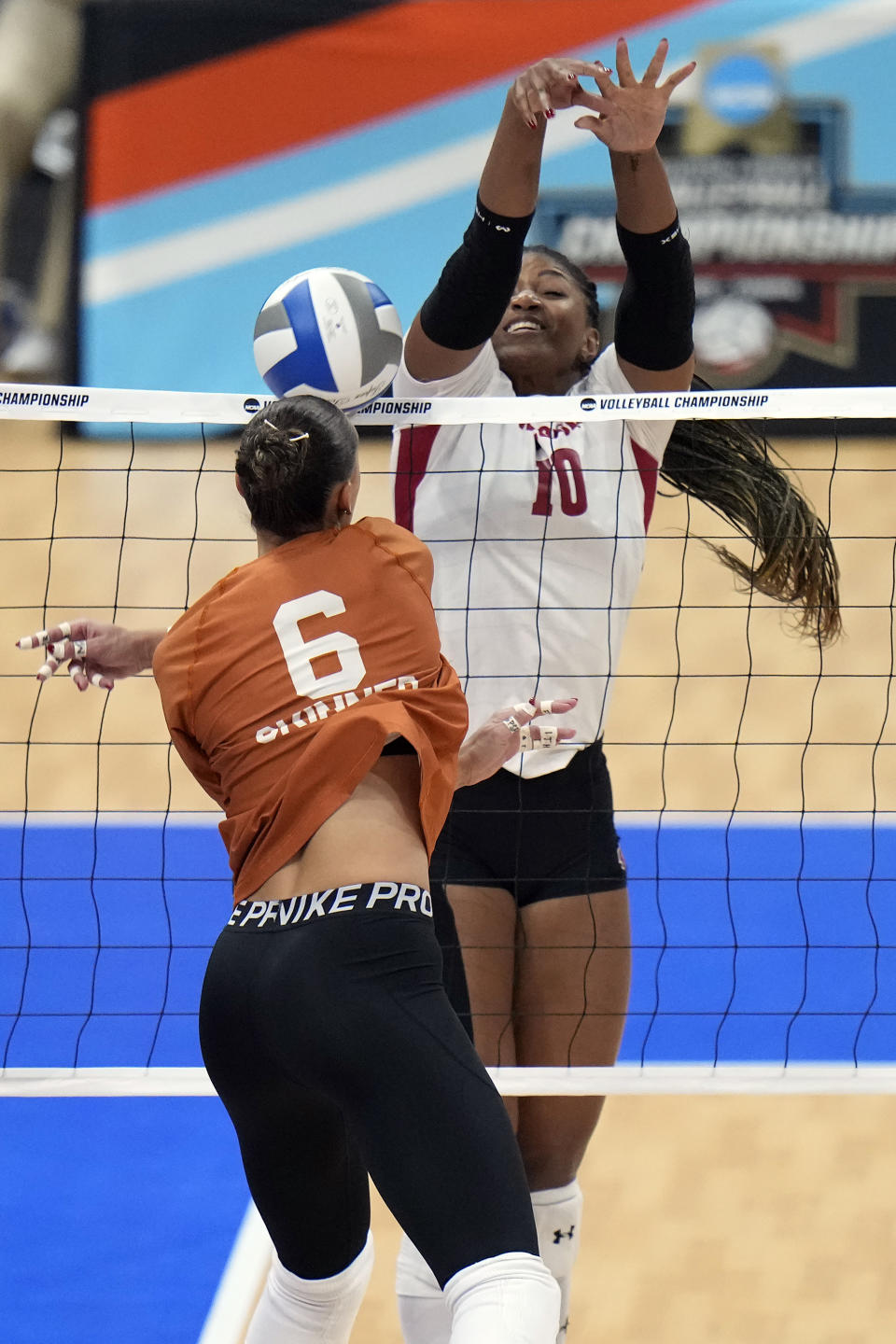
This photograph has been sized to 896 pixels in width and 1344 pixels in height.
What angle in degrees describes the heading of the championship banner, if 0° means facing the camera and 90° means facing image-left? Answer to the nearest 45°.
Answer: approximately 0°

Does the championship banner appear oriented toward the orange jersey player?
yes

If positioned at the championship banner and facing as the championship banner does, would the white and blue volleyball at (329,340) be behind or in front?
in front
